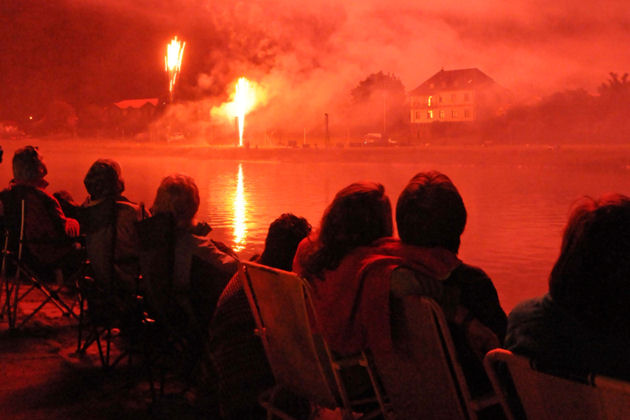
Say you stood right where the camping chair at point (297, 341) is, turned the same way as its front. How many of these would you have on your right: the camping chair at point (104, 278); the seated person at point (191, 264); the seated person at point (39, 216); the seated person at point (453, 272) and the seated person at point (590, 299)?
2

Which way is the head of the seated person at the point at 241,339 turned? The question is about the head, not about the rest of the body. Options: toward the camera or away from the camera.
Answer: away from the camera

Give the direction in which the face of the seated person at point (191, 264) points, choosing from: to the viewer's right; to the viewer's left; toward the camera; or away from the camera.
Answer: away from the camera

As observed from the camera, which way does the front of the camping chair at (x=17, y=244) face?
facing away from the viewer and to the right of the viewer

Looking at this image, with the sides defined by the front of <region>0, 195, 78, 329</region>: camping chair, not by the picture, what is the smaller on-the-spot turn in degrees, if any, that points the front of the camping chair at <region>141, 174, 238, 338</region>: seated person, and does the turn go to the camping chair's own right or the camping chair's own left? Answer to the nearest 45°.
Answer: approximately 90° to the camping chair's own right

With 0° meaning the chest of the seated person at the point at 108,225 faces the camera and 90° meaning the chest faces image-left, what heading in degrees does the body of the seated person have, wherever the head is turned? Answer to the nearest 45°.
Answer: approximately 180°

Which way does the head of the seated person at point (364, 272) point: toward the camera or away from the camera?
away from the camera

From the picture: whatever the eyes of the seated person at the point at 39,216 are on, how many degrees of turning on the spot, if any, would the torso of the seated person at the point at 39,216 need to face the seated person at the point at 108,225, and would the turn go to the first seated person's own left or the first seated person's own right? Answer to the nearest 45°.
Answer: approximately 90° to the first seated person's own right

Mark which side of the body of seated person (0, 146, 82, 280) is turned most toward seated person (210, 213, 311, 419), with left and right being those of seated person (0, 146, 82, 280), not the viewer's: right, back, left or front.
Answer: right

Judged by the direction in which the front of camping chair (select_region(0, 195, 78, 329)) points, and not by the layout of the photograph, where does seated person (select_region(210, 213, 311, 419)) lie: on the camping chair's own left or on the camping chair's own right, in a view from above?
on the camping chair's own right

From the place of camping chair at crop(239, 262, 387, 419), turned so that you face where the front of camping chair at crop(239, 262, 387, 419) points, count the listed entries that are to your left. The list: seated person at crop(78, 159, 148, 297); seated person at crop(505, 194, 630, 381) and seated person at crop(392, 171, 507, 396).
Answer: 1
